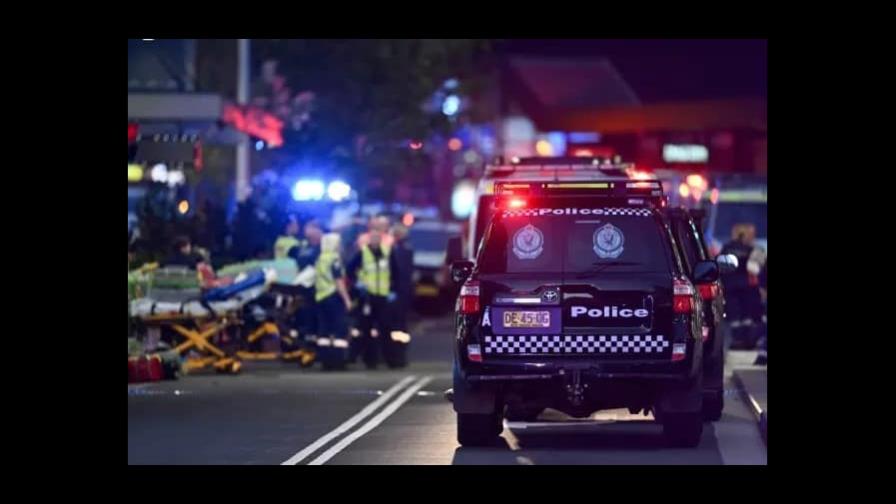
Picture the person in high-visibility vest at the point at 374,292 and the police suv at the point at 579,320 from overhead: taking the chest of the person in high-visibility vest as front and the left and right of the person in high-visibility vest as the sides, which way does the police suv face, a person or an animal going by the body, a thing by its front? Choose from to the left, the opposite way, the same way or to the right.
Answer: the opposite way

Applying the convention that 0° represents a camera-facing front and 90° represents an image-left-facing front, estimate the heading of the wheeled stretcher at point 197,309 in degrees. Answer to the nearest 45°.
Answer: approximately 90°

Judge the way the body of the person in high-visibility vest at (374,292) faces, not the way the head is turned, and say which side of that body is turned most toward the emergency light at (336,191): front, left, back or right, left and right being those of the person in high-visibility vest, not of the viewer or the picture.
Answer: back

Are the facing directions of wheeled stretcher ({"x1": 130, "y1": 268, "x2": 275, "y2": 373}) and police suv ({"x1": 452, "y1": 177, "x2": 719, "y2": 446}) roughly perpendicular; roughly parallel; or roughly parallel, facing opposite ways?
roughly perpendicular

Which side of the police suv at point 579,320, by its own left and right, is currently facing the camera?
back

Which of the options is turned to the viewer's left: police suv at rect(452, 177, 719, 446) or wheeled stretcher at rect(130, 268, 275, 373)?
the wheeled stretcher

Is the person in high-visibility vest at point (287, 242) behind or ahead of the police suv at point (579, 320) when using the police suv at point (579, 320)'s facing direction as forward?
ahead

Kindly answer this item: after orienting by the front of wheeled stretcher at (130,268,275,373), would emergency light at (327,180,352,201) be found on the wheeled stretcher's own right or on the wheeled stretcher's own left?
on the wheeled stretcher's own right

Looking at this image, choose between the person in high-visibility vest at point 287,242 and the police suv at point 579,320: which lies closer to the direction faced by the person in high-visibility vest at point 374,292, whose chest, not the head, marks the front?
the police suv

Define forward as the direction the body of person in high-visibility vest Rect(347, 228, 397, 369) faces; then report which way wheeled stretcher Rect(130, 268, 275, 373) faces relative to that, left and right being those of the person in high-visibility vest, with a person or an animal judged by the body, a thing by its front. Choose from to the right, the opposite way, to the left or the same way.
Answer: to the right

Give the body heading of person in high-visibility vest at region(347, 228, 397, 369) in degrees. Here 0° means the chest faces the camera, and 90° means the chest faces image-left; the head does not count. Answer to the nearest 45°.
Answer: approximately 0°
